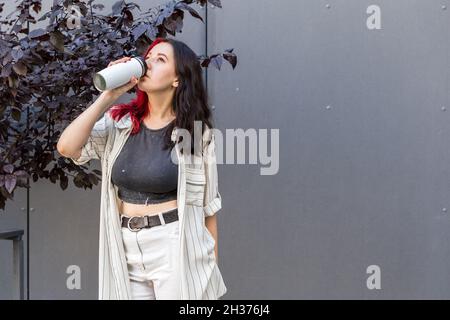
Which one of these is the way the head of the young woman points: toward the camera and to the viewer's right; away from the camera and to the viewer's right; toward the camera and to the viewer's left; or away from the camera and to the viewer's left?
toward the camera and to the viewer's left

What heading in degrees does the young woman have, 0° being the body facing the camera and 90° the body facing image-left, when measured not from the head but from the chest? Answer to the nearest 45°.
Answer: approximately 45°

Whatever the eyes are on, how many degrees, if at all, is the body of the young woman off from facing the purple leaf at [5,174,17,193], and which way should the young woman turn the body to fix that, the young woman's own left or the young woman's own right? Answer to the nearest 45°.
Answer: approximately 90° to the young woman's own right
